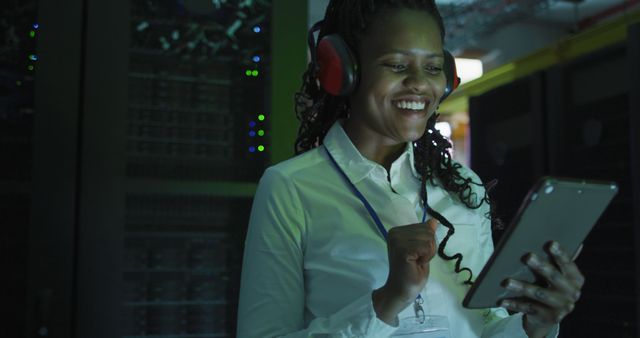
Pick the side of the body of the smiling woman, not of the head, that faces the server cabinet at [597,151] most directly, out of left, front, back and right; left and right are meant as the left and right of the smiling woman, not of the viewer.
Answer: left

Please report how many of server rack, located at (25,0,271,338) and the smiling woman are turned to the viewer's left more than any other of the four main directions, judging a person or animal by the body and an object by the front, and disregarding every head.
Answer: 0

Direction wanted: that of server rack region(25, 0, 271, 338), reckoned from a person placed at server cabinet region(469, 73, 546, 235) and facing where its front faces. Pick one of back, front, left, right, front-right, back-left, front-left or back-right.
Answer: front

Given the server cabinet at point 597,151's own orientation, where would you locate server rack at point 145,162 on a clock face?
The server rack is roughly at 12 o'clock from the server cabinet.

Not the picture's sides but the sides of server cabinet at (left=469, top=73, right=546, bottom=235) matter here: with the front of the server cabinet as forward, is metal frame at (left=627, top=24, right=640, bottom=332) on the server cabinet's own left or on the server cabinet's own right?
on the server cabinet's own left

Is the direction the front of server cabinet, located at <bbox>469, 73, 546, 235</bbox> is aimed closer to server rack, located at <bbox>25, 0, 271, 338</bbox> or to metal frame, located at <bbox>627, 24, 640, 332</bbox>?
the server rack

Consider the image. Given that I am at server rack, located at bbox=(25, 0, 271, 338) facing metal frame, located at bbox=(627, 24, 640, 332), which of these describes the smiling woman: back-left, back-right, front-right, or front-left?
front-right

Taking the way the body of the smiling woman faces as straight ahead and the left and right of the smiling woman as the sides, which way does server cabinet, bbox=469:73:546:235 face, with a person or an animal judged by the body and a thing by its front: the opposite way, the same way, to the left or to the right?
to the right

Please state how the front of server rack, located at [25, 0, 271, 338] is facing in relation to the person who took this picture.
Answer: facing the viewer

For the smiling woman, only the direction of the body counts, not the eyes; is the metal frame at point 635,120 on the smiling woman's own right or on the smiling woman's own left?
on the smiling woman's own left

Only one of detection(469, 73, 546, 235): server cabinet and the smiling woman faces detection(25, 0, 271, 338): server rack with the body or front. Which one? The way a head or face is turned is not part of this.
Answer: the server cabinet

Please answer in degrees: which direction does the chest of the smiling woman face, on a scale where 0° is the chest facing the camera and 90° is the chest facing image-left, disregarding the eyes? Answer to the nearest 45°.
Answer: approximately 315°

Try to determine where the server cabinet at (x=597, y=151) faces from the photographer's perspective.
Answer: facing the viewer and to the left of the viewer
